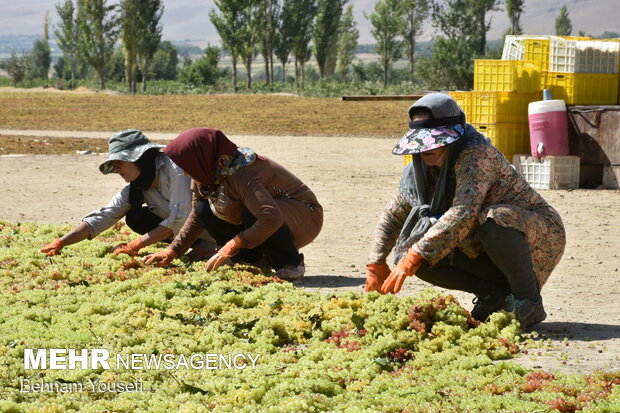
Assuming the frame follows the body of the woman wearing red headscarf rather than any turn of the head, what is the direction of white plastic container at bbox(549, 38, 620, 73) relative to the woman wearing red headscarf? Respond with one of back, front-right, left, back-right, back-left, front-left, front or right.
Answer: back

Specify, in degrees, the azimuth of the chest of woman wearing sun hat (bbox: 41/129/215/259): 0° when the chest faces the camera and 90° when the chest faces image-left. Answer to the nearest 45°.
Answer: approximately 45°

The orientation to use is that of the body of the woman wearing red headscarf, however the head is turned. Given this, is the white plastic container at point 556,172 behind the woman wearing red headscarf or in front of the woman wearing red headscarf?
behind

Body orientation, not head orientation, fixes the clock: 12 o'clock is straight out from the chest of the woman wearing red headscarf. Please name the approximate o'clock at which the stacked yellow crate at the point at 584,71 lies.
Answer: The stacked yellow crate is roughly at 6 o'clock from the woman wearing red headscarf.

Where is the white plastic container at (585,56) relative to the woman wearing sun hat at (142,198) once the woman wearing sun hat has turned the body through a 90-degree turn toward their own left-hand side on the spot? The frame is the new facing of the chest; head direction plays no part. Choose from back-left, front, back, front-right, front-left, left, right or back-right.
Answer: left

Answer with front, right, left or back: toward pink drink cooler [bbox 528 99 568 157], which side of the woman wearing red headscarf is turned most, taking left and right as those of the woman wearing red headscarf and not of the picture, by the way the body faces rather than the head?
back

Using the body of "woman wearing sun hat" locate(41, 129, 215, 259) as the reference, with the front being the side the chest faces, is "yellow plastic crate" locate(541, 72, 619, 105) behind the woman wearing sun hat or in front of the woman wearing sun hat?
behind
